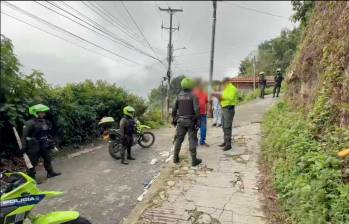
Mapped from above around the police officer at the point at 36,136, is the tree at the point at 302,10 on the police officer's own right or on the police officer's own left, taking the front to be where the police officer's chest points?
on the police officer's own left

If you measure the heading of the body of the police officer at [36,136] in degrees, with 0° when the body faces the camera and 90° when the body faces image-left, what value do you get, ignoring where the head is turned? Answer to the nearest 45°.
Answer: approximately 315°

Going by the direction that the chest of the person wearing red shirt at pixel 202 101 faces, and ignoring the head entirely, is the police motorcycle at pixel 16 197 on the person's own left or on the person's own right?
on the person's own right

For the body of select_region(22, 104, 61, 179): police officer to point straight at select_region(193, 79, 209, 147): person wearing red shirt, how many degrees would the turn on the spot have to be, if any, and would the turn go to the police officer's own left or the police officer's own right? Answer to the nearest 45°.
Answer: approximately 45° to the police officer's own left

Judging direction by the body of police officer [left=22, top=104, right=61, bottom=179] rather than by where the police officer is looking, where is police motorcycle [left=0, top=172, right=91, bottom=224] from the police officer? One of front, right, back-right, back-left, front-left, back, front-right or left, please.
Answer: front-right
